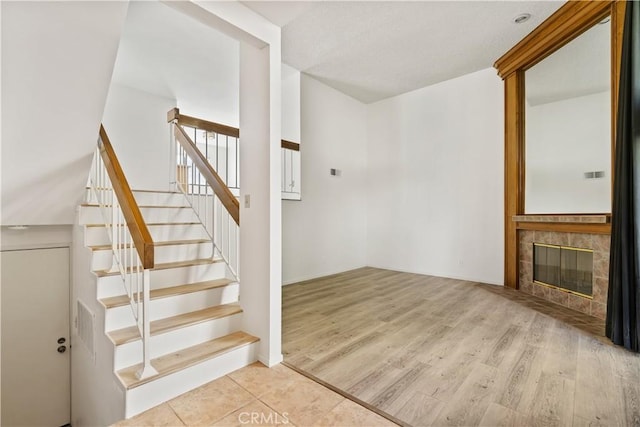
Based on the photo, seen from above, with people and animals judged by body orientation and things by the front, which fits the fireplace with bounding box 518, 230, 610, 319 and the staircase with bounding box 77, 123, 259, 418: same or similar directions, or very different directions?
very different directions

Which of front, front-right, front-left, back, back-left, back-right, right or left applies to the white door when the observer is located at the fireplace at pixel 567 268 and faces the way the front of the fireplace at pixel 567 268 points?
front

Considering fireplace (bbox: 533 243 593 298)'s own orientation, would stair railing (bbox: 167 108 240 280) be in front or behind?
in front

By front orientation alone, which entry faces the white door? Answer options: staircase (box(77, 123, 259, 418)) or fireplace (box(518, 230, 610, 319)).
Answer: the fireplace

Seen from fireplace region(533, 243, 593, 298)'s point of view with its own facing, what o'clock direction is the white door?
The white door is roughly at 12 o'clock from the fireplace.

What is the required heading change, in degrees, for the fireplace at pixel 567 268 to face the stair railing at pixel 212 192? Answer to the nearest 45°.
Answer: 0° — it already faces it

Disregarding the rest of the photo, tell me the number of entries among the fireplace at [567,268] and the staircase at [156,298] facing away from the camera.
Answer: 0

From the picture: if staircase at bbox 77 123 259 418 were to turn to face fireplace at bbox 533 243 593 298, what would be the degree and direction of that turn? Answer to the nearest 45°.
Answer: approximately 45° to its left

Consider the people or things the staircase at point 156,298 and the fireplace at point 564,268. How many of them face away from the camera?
0

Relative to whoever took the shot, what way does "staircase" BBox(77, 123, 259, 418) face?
facing the viewer and to the right of the viewer

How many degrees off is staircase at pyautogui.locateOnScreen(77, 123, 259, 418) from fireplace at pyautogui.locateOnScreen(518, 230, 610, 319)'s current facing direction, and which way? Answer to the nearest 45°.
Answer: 0° — it already faces it
